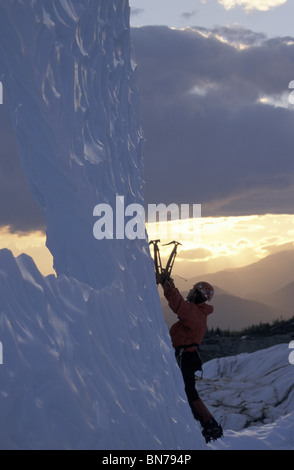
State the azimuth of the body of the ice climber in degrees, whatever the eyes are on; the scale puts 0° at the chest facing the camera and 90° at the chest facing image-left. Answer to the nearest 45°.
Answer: approximately 90°
